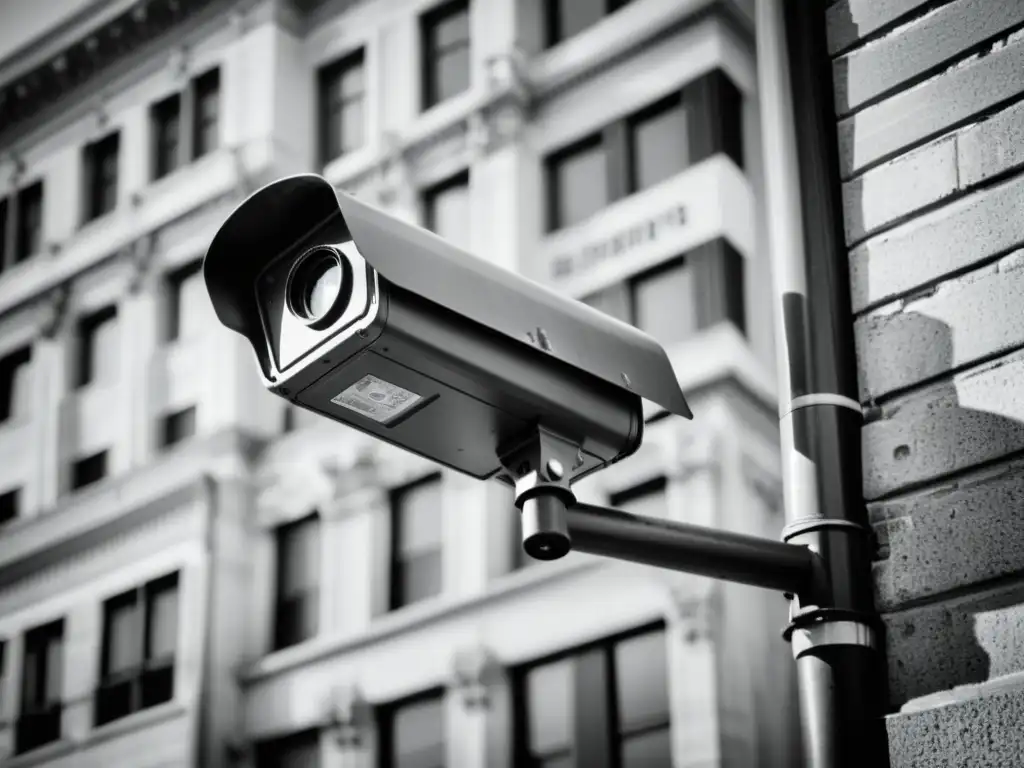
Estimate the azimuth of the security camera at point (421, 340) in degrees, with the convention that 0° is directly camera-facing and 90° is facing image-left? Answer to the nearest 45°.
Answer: approximately 45°

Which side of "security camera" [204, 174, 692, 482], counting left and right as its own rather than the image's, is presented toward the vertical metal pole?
back
